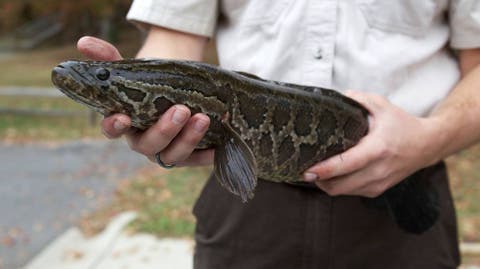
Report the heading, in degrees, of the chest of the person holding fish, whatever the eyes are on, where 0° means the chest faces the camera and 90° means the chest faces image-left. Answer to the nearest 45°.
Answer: approximately 0°

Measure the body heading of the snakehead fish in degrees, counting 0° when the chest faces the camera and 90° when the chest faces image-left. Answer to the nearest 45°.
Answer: approximately 90°
